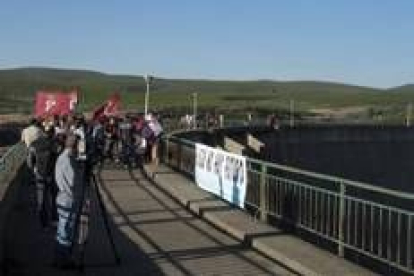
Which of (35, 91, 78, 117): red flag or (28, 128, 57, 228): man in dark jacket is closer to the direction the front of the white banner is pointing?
the man in dark jacket

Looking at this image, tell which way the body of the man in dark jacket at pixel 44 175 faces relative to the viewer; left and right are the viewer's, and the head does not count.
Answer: facing away from the viewer and to the right of the viewer

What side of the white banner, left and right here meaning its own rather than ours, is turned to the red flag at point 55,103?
right

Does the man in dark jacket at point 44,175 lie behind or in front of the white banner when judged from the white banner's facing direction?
in front

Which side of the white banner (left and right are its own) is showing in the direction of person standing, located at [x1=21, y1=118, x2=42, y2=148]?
front

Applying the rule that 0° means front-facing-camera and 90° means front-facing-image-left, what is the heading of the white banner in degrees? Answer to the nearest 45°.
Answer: approximately 45°

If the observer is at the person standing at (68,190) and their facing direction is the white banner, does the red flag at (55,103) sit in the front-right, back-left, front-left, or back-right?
front-left

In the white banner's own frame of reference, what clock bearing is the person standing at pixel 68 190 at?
The person standing is roughly at 11 o'clock from the white banner.

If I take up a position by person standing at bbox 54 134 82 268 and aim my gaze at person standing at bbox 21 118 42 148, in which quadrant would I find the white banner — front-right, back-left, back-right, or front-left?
front-right

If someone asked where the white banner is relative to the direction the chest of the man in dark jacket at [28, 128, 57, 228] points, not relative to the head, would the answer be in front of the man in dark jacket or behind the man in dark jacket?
in front

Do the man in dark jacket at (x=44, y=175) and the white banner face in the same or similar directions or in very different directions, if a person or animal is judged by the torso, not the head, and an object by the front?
very different directions

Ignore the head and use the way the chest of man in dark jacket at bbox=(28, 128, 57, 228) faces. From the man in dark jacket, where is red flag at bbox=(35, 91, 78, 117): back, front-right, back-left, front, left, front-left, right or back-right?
front-left

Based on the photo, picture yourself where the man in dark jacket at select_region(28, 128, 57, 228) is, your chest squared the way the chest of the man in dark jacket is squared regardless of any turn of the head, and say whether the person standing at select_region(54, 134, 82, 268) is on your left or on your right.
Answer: on your right
